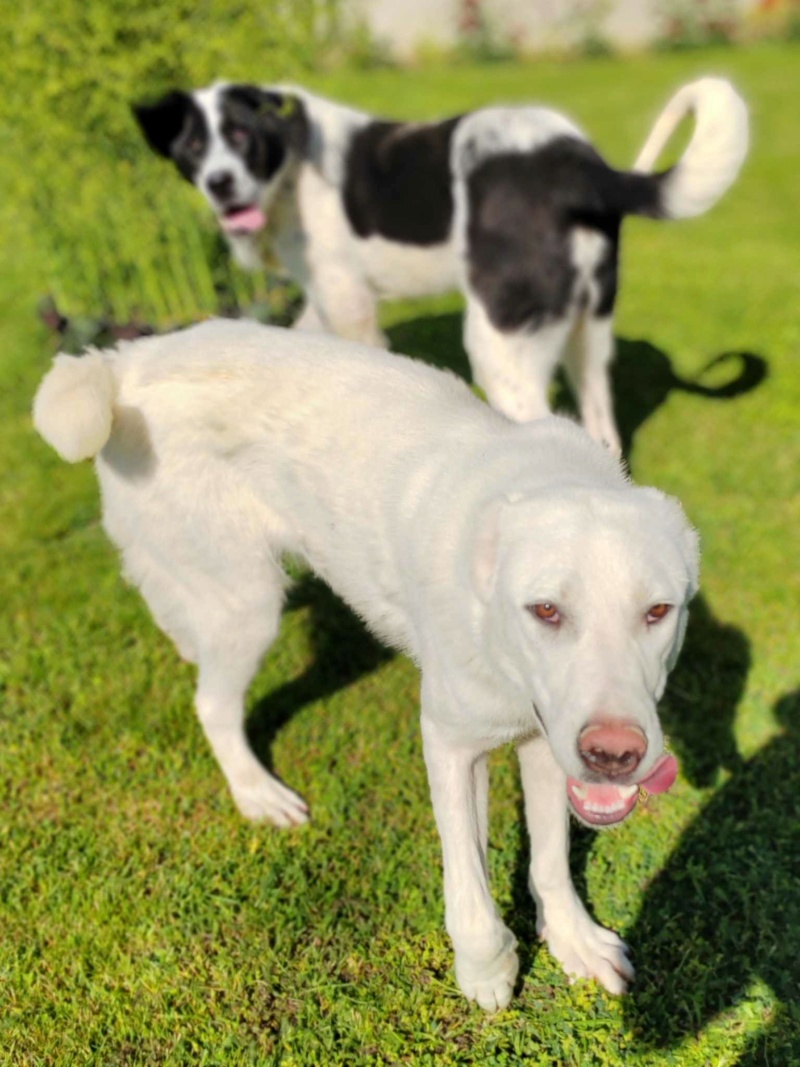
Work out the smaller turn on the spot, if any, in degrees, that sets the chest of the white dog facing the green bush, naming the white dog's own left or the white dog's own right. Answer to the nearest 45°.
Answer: approximately 135° to the white dog's own left

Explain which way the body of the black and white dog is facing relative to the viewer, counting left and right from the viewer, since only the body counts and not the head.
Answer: facing away from the viewer and to the left of the viewer

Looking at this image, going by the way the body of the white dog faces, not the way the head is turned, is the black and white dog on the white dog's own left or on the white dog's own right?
on the white dog's own left

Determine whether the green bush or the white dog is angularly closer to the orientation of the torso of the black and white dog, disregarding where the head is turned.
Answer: the green bush

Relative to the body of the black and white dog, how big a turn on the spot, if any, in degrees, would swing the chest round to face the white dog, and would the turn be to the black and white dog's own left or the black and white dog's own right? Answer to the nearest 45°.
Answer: approximately 135° to the black and white dog's own left

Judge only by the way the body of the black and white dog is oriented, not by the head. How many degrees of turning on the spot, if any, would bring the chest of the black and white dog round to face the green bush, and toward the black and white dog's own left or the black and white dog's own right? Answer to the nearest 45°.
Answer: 0° — it already faces it

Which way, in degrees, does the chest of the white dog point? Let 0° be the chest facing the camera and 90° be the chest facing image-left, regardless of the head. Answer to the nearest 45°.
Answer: approximately 315°

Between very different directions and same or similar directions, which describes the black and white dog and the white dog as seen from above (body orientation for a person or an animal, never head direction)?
very different directions
